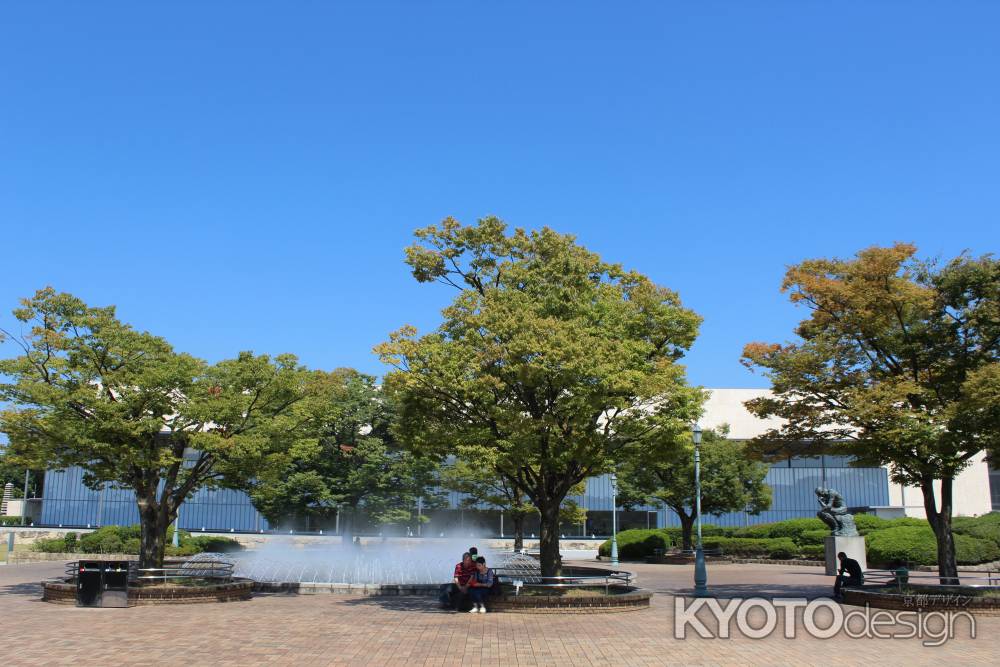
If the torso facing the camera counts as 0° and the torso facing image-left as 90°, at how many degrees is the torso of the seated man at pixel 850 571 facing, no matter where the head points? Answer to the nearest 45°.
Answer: approximately 90°

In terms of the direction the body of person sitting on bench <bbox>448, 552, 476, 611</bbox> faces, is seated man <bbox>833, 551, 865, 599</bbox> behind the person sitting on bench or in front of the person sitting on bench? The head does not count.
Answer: behind

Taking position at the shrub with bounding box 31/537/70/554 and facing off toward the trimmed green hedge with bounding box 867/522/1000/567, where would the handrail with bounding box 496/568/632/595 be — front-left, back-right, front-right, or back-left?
front-right

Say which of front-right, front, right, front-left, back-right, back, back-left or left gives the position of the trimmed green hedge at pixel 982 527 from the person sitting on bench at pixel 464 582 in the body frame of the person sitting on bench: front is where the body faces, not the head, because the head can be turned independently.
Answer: back

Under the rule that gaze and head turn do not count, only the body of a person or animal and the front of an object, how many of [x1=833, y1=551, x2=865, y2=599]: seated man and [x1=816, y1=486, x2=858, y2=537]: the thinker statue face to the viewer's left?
2

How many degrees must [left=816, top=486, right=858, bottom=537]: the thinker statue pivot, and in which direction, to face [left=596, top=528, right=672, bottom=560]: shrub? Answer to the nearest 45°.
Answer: approximately 45° to its right

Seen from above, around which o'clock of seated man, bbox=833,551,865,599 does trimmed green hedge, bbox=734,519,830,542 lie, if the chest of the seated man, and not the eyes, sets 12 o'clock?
The trimmed green hedge is roughly at 3 o'clock from the seated man.

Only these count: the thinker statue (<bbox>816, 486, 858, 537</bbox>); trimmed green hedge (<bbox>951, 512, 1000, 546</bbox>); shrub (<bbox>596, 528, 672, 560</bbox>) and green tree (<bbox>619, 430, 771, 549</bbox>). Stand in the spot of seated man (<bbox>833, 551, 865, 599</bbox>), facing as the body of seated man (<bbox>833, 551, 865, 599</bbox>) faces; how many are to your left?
0

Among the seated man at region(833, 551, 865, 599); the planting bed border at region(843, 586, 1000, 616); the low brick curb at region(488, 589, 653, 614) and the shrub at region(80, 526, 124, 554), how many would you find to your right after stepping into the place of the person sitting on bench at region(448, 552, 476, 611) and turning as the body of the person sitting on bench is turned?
1

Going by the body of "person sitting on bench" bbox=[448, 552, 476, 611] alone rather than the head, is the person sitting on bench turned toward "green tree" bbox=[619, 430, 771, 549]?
no

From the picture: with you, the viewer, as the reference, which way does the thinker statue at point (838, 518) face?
facing to the left of the viewer

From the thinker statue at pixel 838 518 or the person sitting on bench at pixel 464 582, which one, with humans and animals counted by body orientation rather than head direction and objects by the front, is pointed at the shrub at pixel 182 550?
the thinker statue

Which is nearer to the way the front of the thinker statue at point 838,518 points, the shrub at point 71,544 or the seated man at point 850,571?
the shrub

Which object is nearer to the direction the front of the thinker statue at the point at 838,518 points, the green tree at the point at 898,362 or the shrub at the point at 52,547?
the shrub

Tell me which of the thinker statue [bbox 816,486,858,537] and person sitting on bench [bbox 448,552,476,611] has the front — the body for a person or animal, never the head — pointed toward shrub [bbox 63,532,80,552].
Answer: the thinker statue

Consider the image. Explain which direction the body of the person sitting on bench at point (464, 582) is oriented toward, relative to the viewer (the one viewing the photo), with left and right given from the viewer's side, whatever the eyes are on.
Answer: facing the viewer and to the left of the viewer
